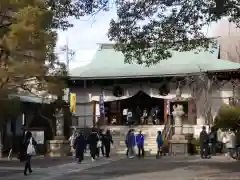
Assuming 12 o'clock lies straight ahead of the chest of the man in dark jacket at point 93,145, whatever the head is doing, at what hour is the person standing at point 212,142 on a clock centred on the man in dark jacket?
The person standing is roughly at 2 o'clock from the man in dark jacket.

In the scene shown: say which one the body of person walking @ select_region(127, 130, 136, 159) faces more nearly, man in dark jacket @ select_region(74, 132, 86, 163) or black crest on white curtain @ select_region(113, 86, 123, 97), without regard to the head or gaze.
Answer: the black crest on white curtain

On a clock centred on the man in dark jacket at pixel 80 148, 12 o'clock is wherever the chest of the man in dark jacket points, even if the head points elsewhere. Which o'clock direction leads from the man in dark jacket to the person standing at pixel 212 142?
The person standing is roughly at 2 o'clock from the man in dark jacket.

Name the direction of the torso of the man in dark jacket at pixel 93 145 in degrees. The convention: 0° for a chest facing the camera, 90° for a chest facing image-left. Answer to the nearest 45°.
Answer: approximately 180°

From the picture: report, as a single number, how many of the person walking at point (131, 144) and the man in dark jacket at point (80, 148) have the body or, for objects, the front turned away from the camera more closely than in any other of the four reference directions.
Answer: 2

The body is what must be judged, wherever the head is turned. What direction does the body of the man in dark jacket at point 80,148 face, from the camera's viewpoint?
away from the camera

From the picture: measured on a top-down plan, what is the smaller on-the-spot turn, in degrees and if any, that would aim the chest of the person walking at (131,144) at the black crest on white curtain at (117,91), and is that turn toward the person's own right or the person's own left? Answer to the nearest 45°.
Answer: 0° — they already face it

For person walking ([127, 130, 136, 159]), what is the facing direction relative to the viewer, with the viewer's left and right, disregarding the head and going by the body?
facing away from the viewer
